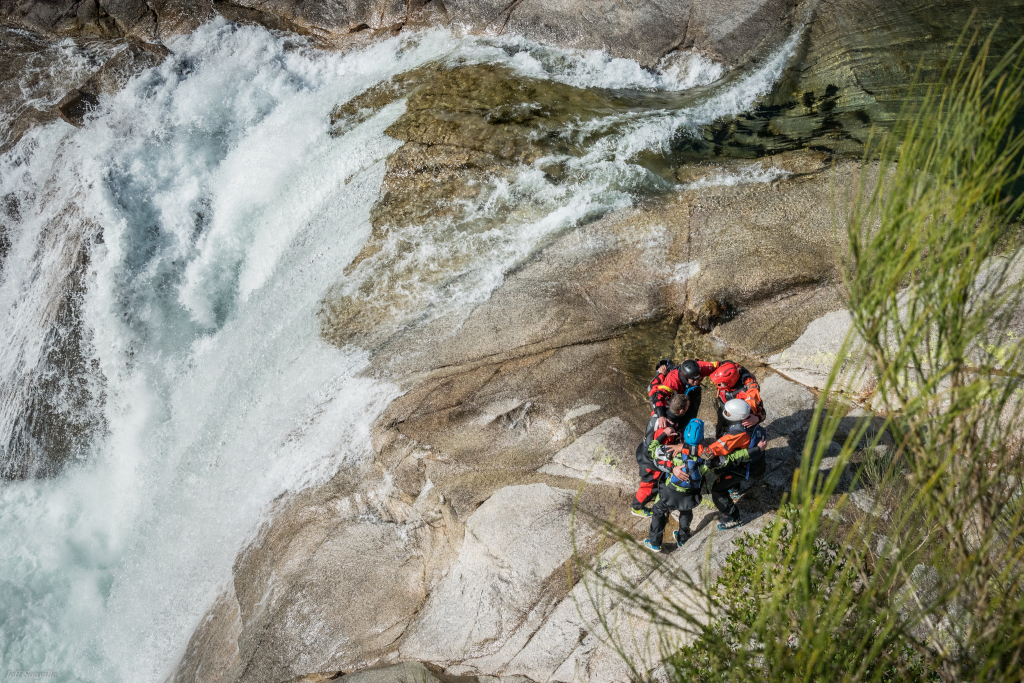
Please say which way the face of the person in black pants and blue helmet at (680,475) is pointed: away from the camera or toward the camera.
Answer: away from the camera

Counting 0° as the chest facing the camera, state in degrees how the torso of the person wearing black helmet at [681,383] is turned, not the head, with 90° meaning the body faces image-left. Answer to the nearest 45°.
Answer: approximately 315°

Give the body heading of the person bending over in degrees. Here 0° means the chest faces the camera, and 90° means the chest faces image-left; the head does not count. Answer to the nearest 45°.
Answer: approximately 270°

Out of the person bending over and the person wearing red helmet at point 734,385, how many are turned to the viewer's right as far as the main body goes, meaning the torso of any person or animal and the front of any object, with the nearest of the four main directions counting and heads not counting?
1

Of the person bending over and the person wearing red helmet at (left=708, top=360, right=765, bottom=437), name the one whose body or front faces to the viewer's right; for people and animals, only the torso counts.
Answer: the person bending over

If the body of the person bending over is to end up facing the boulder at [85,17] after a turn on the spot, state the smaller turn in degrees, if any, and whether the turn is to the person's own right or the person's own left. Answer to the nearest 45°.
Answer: approximately 135° to the person's own left

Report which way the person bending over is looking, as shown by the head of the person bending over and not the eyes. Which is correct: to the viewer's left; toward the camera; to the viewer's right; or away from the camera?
to the viewer's right

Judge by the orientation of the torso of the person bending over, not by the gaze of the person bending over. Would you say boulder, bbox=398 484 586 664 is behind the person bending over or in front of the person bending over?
behind
